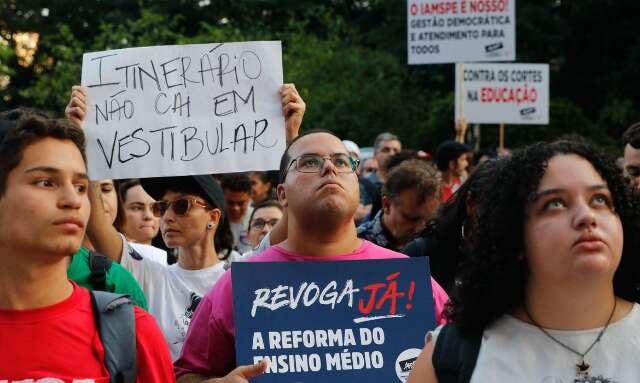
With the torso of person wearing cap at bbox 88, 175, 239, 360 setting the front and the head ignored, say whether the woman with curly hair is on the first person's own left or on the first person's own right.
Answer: on the first person's own left

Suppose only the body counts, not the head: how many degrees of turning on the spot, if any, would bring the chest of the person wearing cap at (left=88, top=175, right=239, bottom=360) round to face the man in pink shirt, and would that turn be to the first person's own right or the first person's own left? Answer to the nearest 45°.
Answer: approximately 45° to the first person's own left

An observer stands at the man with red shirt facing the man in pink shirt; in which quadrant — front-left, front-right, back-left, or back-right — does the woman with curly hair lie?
front-right

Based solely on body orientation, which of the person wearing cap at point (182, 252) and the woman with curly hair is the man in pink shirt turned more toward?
the woman with curly hair

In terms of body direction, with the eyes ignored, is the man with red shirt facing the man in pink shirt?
no

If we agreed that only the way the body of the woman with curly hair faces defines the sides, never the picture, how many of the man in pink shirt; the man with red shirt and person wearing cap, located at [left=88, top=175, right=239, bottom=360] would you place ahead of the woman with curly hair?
0

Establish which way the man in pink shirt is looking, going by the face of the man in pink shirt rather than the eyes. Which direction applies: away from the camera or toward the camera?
toward the camera

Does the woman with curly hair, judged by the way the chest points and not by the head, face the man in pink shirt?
no

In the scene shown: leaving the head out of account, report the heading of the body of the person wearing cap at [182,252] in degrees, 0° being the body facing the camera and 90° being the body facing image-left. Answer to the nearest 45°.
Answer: approximately 45°

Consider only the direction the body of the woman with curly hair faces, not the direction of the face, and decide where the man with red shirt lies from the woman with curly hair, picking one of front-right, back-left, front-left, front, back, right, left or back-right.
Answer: back-right

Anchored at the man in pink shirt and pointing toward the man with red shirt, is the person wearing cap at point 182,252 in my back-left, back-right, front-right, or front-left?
back-right

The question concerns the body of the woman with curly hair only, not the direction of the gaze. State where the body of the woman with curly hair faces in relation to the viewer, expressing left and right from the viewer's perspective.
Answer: facing the viewer and to the right of the viewer

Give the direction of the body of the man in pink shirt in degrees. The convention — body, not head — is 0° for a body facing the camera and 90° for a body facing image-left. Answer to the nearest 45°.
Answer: approximately 0°

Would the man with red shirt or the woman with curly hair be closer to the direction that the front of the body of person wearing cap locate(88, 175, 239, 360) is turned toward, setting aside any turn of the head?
the man with red shirt

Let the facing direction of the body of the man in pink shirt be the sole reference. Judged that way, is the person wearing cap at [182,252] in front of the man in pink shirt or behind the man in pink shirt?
behind

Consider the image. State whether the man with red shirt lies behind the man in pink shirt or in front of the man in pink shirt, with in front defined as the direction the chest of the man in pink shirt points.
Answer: in front
